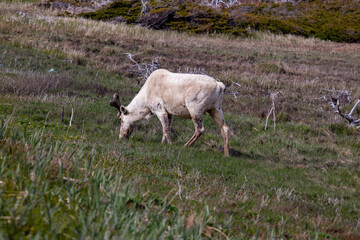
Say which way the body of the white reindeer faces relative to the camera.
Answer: to the viewer's left
